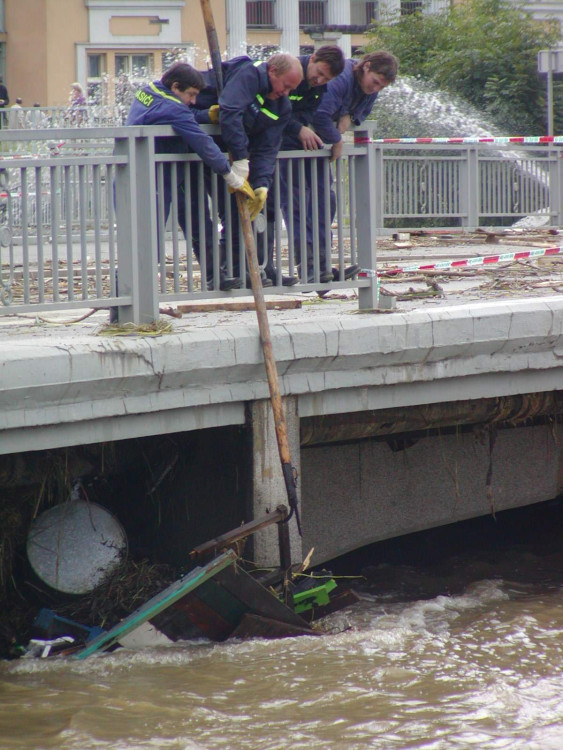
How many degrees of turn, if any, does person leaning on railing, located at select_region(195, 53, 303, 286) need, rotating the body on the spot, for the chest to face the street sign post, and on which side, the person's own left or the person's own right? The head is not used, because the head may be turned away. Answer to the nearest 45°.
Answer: approximately 135° to the person's own left

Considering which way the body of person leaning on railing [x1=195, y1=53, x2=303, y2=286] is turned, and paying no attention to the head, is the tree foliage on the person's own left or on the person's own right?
on the person's own left

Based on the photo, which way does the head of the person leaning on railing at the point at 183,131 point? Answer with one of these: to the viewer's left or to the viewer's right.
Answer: to the viewer's right

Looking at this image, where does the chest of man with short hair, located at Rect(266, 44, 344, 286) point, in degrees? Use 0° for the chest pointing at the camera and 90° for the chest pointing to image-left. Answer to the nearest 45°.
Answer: approximately 315°

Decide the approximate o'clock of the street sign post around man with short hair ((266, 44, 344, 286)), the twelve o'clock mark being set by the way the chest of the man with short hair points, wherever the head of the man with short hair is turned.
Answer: The street sign post is roughly at 8 o'clock from the man with short hair.

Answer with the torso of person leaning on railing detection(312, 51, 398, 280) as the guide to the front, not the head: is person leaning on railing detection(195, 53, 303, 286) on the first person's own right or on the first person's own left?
on the first person's own right

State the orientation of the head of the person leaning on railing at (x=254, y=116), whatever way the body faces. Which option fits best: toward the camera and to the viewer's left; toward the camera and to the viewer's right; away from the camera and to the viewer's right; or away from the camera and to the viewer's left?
toward the camera and to the viewer's right
